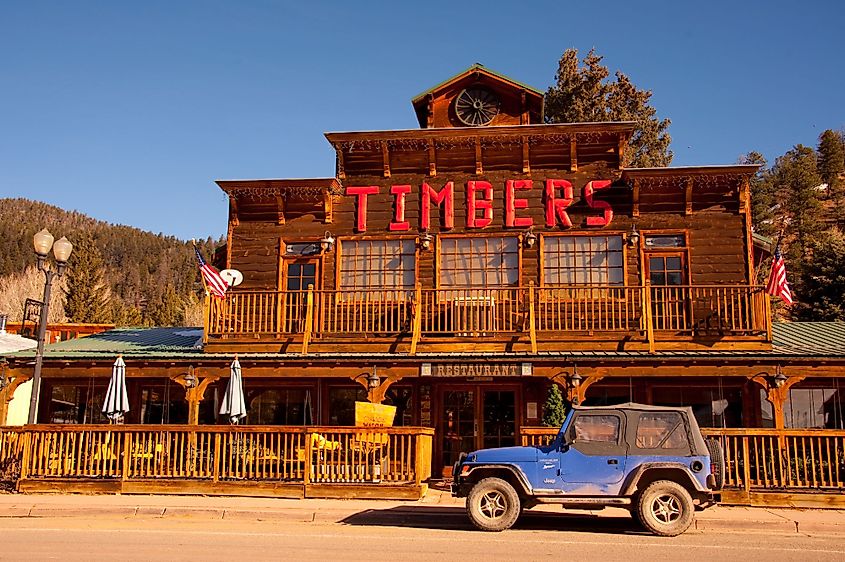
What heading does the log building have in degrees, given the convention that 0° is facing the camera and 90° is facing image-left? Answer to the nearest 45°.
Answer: approximately 0°

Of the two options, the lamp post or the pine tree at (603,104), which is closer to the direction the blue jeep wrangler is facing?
the lamp post

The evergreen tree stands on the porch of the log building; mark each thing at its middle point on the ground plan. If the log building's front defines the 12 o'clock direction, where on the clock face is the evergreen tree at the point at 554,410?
The evergreen tree is roughly at 11 o'clock from the log building.

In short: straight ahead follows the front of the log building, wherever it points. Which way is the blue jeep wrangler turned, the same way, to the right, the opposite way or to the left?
to the right

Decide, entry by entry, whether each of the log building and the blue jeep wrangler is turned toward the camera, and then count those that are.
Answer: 1

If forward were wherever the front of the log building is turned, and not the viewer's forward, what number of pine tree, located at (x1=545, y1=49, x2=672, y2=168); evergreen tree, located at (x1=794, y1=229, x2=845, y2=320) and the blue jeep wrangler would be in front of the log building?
1

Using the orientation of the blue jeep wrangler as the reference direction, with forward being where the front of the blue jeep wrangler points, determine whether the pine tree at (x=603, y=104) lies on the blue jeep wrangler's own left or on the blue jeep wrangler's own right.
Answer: on the blue jeep wrangler's own right

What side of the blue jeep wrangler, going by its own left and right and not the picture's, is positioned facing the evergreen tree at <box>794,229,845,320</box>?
right

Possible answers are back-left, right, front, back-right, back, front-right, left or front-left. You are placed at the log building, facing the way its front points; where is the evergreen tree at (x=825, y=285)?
back-left

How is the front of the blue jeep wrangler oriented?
to the viewer's left

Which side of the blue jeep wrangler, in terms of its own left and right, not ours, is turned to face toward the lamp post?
front
